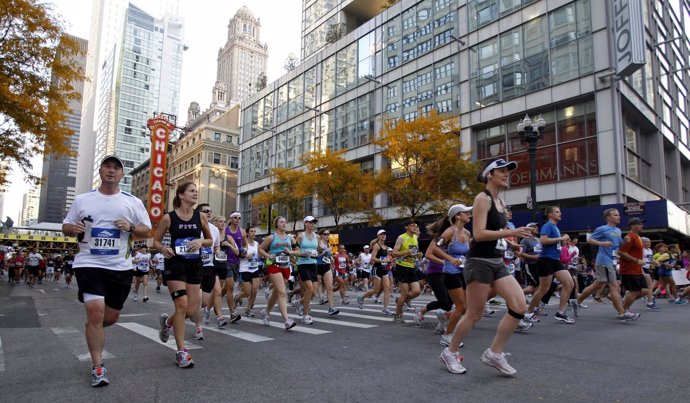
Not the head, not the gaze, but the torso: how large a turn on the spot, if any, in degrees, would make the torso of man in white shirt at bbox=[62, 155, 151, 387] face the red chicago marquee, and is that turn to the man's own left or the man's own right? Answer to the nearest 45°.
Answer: approximately 180°

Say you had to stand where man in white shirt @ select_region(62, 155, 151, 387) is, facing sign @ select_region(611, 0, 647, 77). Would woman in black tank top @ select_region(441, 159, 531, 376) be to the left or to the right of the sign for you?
right

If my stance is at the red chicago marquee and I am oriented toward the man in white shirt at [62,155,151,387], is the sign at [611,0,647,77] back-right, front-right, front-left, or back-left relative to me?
front-left

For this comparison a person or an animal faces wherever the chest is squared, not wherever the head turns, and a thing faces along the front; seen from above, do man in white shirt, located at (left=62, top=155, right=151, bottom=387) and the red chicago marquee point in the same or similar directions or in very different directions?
same or similar directions

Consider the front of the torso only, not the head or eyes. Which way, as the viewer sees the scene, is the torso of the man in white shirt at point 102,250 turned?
toward the camera

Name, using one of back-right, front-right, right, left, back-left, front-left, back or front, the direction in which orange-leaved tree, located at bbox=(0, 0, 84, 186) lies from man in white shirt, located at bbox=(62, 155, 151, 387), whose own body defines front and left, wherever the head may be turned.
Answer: back

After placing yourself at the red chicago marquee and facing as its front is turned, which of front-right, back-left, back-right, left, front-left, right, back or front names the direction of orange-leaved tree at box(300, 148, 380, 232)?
front-left

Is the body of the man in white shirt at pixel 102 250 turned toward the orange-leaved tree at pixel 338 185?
no

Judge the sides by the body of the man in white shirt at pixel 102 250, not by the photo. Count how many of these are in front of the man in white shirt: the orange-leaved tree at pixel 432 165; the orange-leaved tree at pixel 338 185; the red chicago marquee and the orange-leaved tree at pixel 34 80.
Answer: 0

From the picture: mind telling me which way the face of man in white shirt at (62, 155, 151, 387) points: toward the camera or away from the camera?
toward the camera

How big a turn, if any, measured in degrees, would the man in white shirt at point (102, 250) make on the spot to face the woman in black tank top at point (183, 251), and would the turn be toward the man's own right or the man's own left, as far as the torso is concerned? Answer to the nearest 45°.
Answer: approximately 135° to the man's own left

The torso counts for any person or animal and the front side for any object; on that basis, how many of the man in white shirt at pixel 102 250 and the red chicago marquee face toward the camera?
2

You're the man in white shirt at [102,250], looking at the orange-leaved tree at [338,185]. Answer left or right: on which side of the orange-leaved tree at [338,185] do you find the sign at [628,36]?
right

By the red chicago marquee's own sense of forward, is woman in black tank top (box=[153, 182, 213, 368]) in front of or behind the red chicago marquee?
in front

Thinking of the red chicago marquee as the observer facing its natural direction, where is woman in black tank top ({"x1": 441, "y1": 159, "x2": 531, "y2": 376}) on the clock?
The woman in black tank top is roughly at 12 o'clock from the red chicago marquee.

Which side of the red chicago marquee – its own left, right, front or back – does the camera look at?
front

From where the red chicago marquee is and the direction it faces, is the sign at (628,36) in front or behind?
in front
